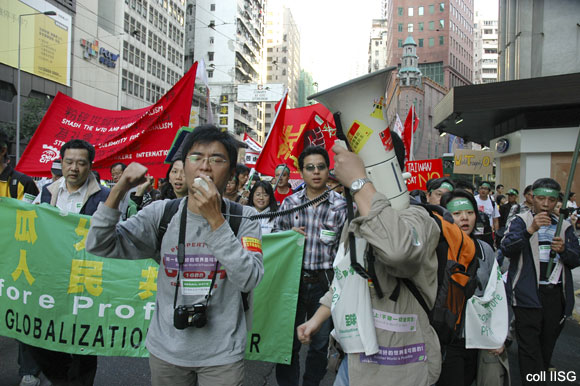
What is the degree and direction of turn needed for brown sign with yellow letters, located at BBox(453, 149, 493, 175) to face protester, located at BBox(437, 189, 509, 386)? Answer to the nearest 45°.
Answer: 0° — it already faces them

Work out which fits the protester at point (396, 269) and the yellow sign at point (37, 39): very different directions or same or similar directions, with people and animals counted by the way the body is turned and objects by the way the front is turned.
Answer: very different directions

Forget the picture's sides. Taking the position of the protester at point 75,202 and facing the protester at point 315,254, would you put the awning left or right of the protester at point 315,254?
left

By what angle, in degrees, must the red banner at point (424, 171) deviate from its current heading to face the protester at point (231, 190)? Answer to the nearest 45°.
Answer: approximately 45° to its right

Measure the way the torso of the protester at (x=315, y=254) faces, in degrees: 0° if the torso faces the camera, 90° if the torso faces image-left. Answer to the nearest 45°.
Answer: approximately 0°

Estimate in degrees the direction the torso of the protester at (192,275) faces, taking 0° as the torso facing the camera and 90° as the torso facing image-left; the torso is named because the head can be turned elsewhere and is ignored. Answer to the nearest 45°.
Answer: approximately 0°

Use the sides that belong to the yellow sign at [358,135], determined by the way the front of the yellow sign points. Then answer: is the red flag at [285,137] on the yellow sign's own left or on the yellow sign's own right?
on the yellow sign's own right

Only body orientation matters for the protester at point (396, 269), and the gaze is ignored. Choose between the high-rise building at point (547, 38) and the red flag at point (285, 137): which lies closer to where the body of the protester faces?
the red flag

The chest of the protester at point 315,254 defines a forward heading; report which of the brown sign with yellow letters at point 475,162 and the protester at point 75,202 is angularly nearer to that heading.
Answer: the protester
